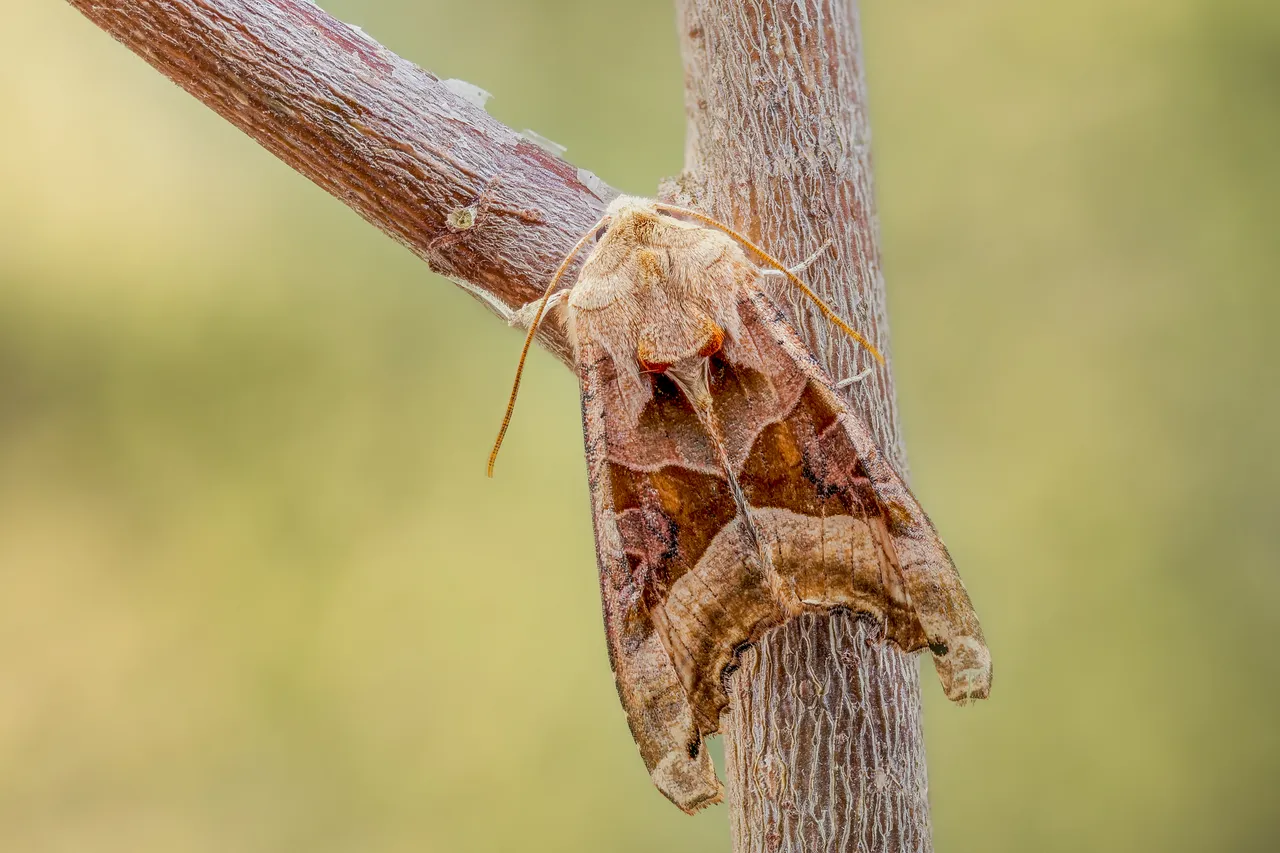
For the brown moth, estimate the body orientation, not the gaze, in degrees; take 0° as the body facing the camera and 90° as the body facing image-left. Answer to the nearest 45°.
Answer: approximately 180°
